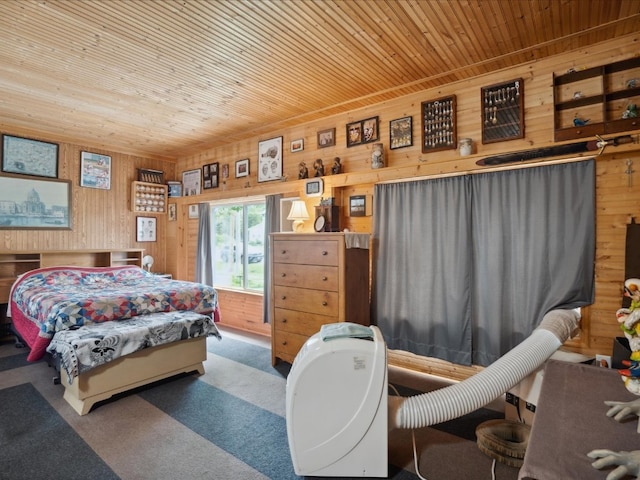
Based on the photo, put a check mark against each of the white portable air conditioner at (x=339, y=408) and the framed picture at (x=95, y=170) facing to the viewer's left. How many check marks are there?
1

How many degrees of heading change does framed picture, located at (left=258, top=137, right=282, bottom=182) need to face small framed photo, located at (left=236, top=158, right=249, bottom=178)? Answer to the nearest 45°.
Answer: approximately 90° to its right

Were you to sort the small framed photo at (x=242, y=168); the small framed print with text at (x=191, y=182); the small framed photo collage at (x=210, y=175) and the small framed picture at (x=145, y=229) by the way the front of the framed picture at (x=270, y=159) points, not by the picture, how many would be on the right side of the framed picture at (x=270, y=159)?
4

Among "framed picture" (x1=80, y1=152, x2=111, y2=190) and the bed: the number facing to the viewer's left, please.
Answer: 0

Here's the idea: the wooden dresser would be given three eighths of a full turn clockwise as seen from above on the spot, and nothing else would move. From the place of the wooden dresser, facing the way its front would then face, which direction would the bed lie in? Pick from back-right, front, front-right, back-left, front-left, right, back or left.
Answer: left

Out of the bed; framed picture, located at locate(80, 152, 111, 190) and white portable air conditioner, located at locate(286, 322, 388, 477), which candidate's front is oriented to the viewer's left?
the white portable air conditioner

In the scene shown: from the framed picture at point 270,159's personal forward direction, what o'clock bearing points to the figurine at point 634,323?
The figurine is roughly at 10 o'clock from the framed picture.

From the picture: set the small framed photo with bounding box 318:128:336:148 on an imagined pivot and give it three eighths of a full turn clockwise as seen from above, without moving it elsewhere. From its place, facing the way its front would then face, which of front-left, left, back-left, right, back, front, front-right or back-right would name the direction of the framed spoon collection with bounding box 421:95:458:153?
back-right

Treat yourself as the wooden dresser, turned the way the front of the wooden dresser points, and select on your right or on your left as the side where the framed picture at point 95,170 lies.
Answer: on your right

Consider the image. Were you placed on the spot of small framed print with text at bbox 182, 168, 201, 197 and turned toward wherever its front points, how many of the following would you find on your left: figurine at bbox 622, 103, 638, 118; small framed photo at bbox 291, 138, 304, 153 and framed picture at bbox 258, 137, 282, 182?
3

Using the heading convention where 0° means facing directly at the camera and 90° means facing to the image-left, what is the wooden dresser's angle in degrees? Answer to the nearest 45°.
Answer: approximately 45°

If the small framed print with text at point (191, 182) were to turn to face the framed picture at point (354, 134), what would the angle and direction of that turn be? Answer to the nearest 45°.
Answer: approximately 90° to its left

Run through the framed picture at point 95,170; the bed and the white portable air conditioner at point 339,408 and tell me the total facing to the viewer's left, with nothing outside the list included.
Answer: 1

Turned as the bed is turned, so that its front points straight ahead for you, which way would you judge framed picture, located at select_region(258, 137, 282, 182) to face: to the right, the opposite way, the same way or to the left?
to the right
